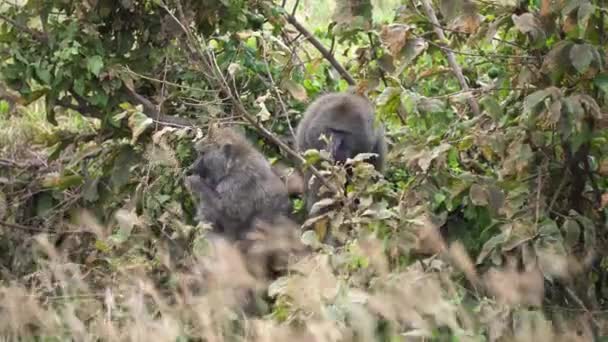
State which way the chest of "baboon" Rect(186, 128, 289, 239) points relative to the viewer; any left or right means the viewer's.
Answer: facing to the left of the viewer

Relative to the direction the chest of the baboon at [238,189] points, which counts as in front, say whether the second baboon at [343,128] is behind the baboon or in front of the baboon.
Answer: behind
